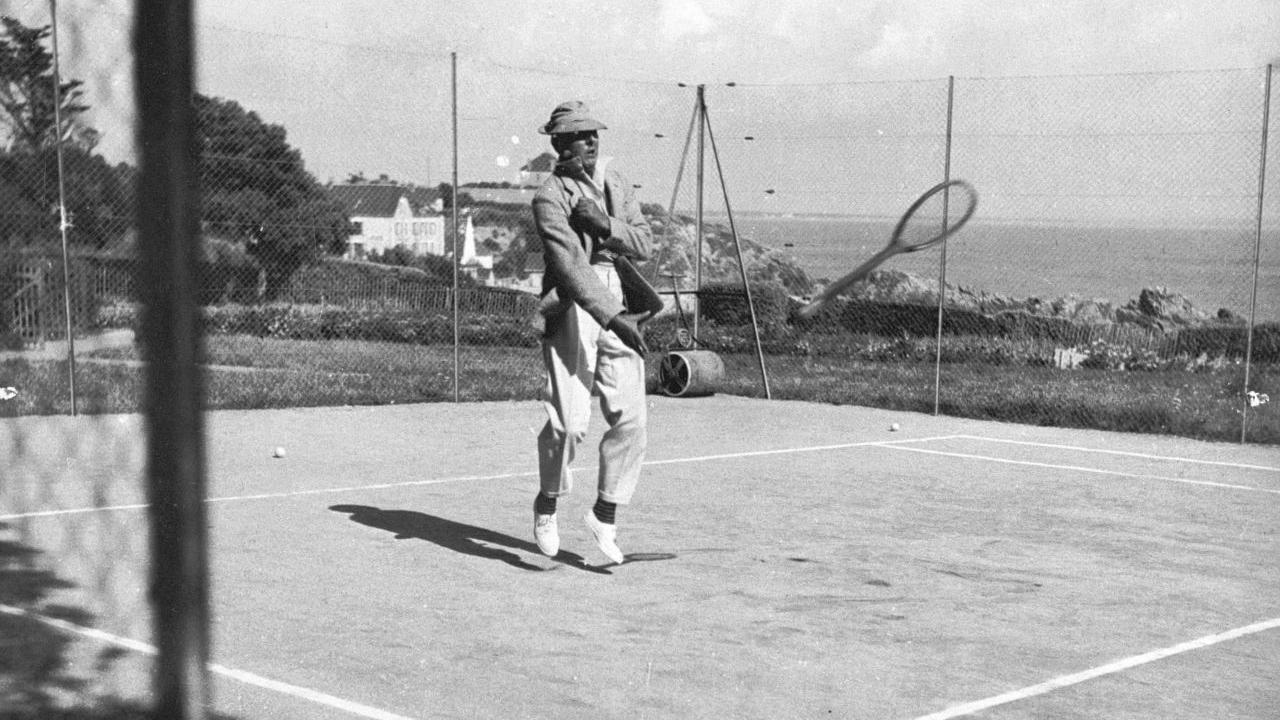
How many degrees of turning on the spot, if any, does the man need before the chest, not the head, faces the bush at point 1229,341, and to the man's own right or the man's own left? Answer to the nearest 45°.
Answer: approximately 90° to the man's own left

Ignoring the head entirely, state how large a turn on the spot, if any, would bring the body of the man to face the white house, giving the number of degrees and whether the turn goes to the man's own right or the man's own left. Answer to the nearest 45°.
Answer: approximately 135° to the man's own left

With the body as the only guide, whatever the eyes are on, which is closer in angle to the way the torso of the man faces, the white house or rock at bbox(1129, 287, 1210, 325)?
the rock

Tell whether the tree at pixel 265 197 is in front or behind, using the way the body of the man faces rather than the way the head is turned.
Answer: behind

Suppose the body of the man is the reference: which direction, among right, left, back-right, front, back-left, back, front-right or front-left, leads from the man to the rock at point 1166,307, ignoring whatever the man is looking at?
left

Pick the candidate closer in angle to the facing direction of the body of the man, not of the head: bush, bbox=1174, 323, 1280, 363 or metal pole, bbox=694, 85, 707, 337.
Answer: the bush

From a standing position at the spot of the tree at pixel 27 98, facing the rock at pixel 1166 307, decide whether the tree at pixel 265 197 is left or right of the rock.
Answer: left

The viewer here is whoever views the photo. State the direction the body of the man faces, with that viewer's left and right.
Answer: facing the viewer and to the right of the viewer

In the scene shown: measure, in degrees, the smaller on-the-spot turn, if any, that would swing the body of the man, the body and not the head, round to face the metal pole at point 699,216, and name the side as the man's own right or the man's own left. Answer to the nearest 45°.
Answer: approximately 135° to the man's own left

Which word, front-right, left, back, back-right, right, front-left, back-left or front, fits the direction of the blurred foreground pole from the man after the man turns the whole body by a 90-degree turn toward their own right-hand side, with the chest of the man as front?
front-left

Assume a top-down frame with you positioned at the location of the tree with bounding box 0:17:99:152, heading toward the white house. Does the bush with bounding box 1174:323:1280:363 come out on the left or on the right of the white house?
right

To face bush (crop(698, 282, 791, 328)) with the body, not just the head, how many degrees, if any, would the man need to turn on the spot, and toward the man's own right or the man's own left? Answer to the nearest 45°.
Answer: approximately 135° to the man's own left
